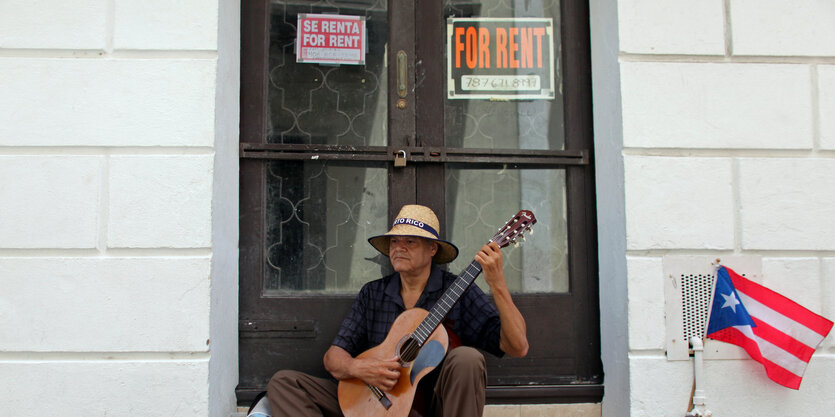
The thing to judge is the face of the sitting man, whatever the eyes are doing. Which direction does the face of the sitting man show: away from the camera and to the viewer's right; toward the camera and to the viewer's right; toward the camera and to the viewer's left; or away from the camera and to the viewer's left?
toward the camera and to the viewer's left

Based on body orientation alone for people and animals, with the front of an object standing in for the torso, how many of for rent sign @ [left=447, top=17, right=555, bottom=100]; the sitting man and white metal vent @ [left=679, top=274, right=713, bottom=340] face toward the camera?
3

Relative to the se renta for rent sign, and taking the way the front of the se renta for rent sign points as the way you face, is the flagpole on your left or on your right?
on your left

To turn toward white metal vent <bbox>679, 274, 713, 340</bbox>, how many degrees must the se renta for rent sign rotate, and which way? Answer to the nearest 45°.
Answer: approximately 90° to its left

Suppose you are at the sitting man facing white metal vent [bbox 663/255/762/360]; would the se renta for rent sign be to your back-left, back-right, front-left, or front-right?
back-left

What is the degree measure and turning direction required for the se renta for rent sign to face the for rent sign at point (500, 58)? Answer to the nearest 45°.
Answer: approximately 90° to its left

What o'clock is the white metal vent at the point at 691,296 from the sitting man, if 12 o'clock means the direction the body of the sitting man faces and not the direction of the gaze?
The white metal vent is roughly at 9 o'clock from the sitting man.

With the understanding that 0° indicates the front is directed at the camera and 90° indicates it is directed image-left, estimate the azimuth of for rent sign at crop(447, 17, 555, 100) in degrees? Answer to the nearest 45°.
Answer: approximately 0°

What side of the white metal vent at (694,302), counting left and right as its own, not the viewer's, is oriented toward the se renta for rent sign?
right

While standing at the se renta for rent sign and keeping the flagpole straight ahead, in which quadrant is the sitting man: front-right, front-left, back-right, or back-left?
front-right

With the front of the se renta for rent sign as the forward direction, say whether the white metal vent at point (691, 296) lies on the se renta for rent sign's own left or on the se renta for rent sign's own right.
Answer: on the se renta for rent sign's own left

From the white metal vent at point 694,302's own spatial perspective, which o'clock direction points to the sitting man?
The sitting man is roughly at 2 o'clock from the white metal vent.

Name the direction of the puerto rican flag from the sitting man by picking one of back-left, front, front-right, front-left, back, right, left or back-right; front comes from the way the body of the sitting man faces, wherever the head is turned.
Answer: left
